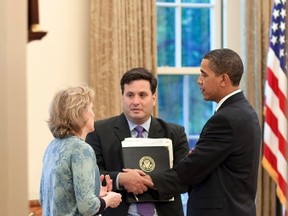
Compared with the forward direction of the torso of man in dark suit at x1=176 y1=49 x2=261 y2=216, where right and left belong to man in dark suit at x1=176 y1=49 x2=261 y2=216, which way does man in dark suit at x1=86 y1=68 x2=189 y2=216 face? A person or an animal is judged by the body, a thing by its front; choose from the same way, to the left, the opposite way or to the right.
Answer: to the left

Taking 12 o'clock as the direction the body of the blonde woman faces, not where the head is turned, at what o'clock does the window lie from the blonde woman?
The window is roughly at 11 o'clock from the blonde woman.

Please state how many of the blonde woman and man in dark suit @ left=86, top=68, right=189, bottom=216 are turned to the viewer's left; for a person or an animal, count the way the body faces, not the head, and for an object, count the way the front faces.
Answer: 0

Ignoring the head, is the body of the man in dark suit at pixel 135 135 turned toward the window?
no

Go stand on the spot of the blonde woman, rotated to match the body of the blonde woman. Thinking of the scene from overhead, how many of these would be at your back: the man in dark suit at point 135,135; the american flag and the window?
0

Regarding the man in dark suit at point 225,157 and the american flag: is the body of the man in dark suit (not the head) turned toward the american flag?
no

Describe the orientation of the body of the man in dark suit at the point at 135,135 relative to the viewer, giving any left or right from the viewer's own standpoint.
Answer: facing the viewer

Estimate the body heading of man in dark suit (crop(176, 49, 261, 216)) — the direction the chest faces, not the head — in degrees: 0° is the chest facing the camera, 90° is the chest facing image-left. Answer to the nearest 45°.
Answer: approximately 90°

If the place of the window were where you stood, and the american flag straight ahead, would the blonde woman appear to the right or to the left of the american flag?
right

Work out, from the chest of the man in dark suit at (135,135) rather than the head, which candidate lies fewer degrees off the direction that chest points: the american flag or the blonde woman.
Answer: the blonde woman

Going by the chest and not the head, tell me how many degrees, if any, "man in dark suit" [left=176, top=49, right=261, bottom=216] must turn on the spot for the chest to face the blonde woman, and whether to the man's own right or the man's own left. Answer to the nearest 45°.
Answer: approximately 45° to the man's own left

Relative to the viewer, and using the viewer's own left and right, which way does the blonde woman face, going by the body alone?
facing away from the viewer and to the right of the viewer

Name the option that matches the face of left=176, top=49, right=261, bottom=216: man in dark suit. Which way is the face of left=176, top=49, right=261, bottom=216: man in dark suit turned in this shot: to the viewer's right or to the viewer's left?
to the viewer's left

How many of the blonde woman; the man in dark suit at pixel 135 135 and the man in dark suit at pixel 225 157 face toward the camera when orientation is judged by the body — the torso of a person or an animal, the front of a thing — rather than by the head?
1
